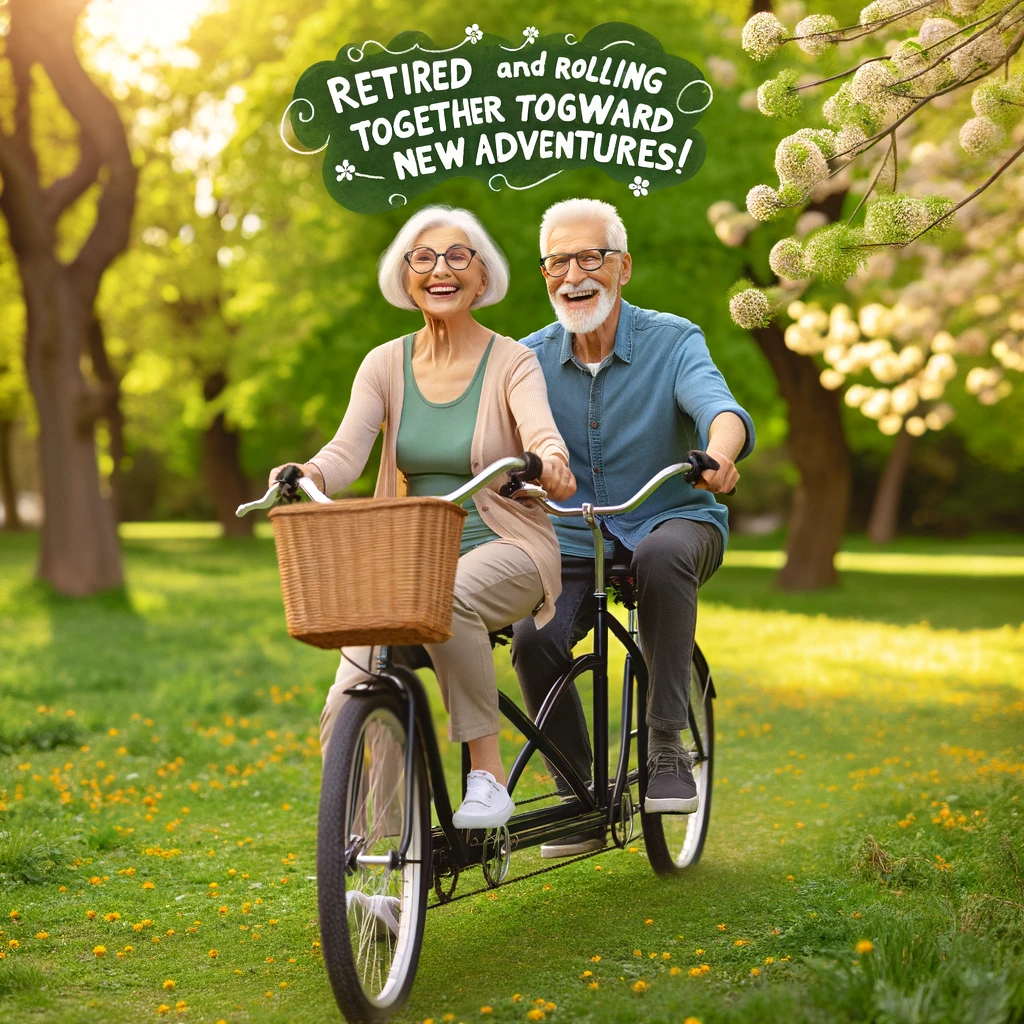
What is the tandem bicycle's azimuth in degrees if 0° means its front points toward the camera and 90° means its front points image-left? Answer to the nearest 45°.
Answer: approximately 45°

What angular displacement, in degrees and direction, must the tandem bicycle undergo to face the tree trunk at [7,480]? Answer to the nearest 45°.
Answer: approximately 135° to its right

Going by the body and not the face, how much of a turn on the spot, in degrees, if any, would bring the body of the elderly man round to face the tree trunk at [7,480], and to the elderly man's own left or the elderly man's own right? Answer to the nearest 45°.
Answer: approximately 90° to the elderly man's own right

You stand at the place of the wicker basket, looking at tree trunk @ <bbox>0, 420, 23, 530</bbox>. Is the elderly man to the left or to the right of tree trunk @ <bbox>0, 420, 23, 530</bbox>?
right

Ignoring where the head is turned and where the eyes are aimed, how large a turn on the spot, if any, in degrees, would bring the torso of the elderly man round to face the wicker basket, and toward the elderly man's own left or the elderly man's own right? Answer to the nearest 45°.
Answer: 0° — they already face it

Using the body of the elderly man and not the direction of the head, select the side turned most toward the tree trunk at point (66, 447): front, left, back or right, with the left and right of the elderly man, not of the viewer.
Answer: right

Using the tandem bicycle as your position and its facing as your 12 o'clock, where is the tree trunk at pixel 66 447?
The tree trunk is roughly at 4 o'clock from the tandem bicycle.
